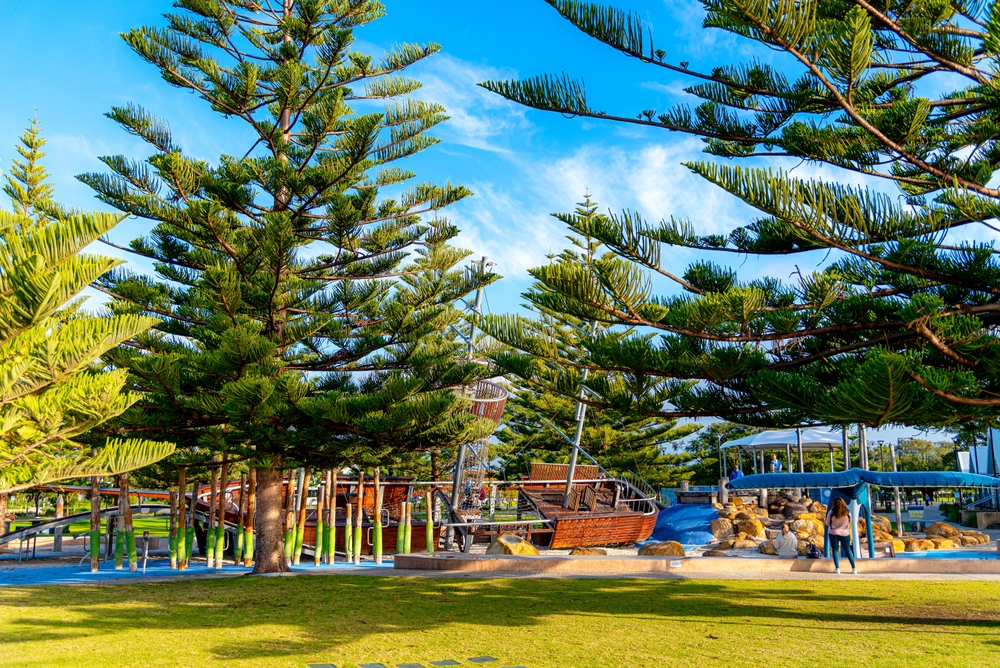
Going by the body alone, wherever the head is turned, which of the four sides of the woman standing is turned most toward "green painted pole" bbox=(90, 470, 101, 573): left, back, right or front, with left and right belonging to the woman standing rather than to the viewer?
left

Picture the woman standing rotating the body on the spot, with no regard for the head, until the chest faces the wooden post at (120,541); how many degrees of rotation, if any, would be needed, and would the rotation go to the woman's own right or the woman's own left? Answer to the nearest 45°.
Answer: approximately 90° to the woman's own left

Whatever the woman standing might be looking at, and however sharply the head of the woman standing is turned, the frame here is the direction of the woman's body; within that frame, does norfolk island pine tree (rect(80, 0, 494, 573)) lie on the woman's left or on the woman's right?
on the woman's left

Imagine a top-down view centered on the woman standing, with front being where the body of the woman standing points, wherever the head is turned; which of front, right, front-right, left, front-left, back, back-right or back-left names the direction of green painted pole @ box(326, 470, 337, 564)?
left

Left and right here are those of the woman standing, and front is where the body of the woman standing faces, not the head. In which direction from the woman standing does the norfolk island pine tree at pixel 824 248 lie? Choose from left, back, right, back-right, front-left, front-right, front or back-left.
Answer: back

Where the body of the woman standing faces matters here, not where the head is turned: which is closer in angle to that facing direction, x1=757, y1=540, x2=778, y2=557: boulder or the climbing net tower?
the boulder

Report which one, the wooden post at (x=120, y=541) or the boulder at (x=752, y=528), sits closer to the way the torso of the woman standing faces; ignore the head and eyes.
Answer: the boulder

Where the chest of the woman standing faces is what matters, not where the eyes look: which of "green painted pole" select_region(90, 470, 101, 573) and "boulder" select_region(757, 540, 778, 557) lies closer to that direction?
the boulder

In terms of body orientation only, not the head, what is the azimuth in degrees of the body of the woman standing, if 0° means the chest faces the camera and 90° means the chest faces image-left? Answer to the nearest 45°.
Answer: approximately 180°

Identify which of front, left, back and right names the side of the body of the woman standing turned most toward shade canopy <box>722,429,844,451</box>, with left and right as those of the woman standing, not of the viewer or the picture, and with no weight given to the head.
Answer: front
